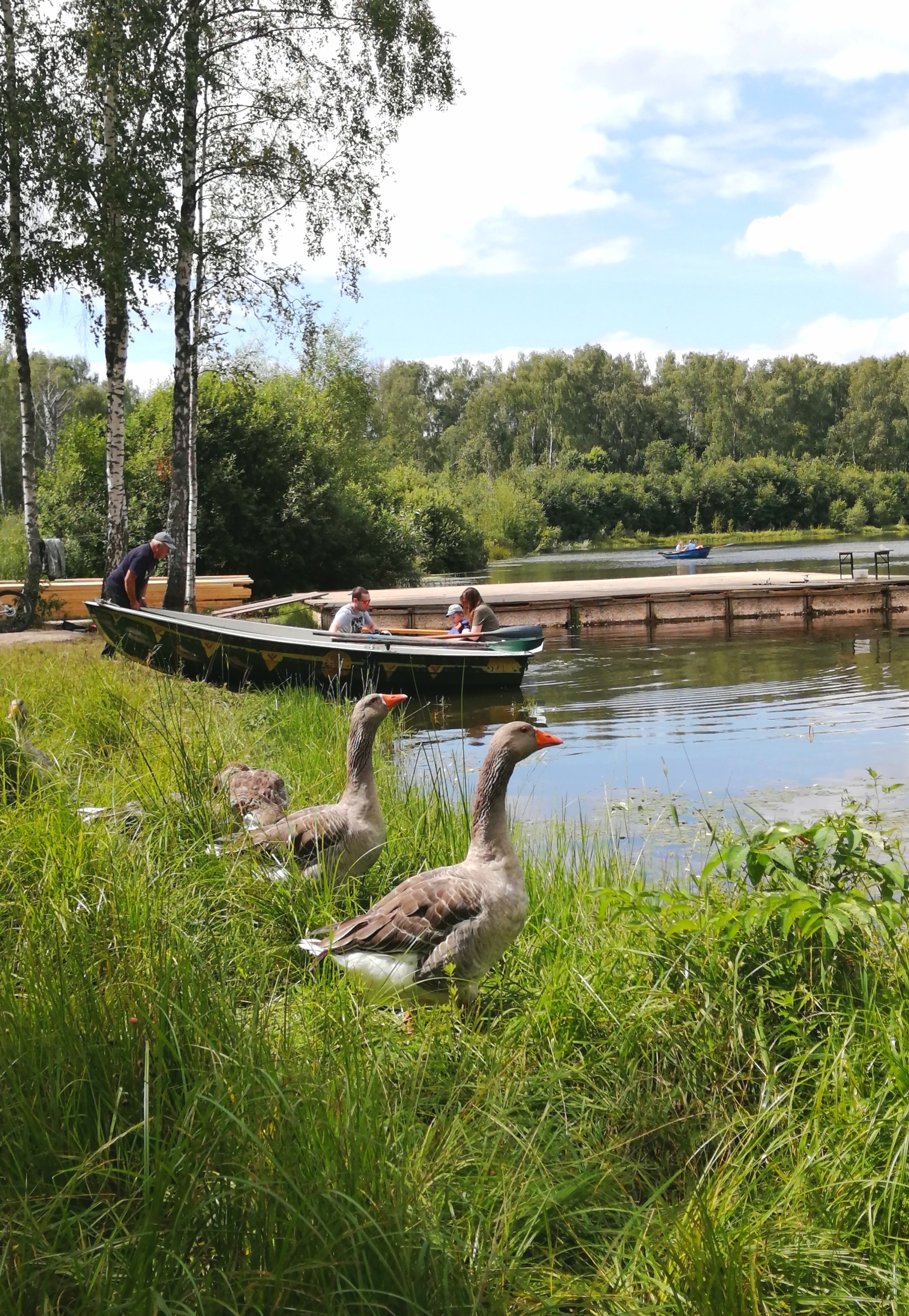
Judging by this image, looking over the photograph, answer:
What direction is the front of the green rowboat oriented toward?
to the viewer's left

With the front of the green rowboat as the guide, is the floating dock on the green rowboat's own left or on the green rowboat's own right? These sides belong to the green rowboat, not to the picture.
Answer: on the green rowboat's own right

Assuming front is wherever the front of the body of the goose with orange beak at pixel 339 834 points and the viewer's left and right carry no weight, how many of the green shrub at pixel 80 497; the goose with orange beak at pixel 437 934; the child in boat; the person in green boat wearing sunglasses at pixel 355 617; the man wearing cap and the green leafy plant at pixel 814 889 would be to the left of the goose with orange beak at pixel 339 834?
4

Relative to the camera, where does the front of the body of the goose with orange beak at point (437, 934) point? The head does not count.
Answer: to the viewer's right

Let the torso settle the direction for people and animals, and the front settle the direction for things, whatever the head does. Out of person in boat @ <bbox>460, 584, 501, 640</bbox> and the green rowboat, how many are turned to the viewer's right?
0

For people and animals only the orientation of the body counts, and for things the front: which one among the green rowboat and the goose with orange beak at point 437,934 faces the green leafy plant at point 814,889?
the goose with orange beak

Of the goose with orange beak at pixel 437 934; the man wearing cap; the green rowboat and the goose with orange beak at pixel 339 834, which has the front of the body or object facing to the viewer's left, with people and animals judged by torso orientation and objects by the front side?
the green rowboat

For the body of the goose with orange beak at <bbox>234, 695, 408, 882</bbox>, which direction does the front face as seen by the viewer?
to the viewer's right

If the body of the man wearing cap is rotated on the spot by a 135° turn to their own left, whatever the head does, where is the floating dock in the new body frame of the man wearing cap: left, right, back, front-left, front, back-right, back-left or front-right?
right

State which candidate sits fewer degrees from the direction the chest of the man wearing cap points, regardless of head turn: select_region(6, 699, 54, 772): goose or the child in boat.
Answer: the child in boat

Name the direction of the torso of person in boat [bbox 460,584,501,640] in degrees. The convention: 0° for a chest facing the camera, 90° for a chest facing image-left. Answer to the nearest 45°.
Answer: approximately 90°

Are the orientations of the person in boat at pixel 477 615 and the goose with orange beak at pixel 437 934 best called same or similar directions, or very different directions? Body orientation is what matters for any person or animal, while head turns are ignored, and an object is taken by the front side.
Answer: very different directions

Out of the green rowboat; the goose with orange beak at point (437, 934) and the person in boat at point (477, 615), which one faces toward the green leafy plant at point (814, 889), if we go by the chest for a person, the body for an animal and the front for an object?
the goose with orange beak

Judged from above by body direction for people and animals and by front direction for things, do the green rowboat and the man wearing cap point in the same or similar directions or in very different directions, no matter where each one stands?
very different directions

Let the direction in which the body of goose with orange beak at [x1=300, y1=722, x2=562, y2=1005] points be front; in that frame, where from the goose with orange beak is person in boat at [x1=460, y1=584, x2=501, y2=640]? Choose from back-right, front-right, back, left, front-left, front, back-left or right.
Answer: left

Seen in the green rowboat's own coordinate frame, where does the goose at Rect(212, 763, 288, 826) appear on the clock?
The goose is roughly at 9 o'clock from the green rowboat.
